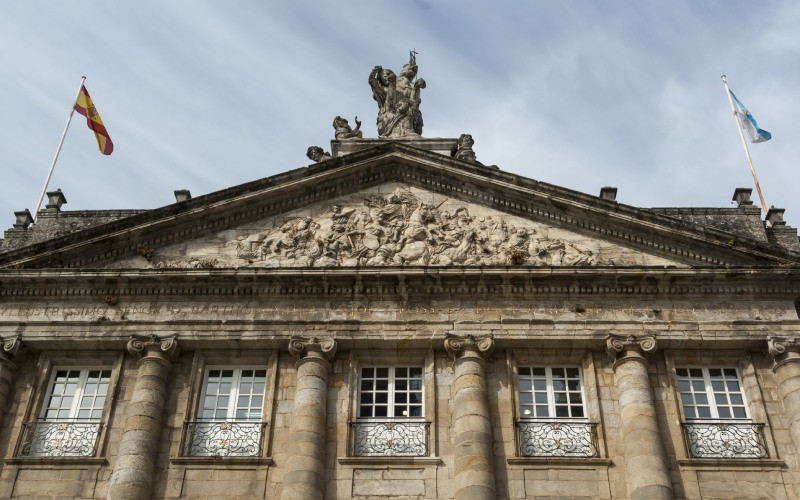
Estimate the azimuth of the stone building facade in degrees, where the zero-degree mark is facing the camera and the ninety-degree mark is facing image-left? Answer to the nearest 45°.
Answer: approximately 0°

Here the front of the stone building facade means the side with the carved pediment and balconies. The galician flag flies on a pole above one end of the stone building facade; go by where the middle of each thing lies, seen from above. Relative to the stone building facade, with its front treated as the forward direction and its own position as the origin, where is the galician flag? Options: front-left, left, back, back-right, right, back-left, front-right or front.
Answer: left
